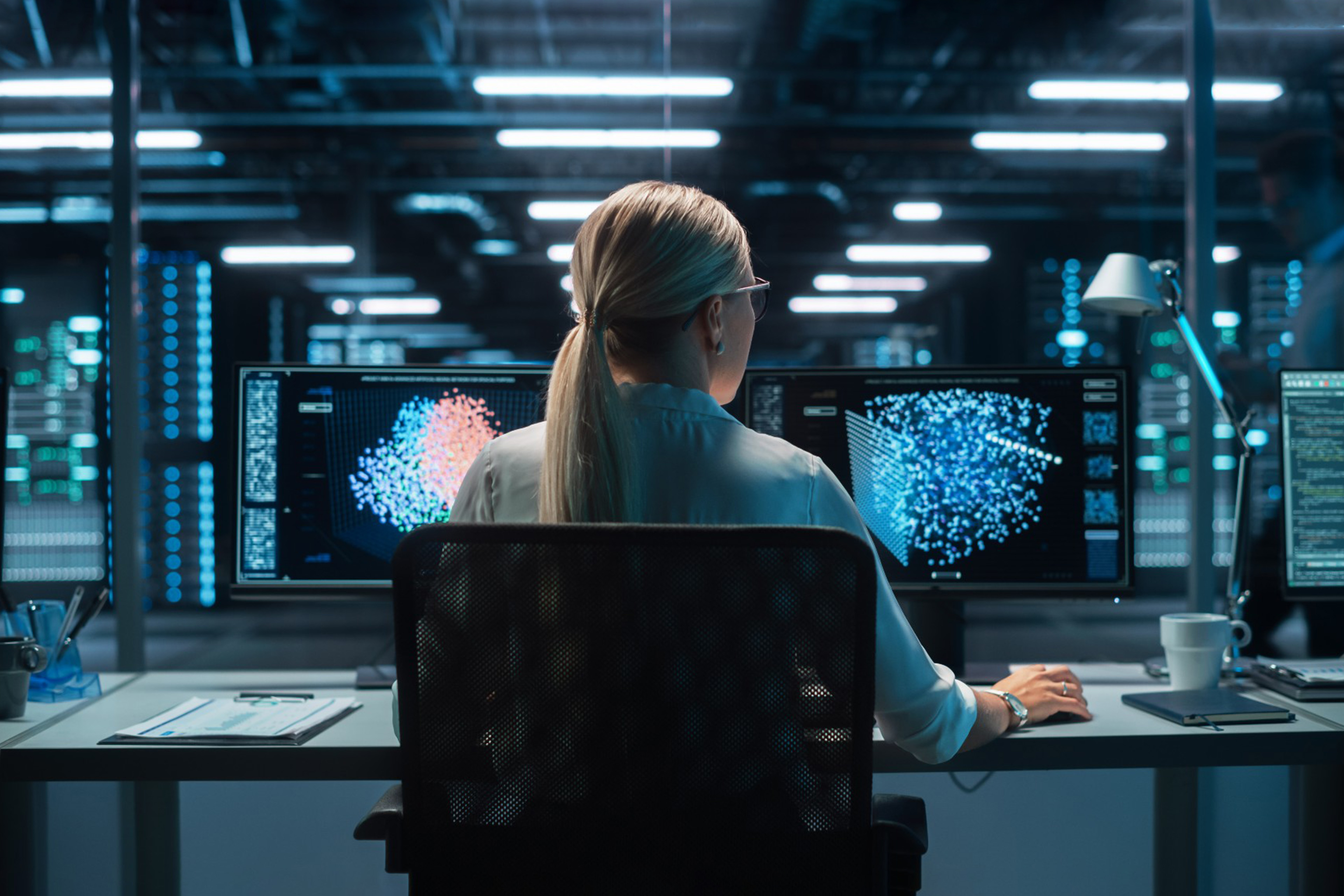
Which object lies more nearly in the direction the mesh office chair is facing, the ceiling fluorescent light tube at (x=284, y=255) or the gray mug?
the ceiling fluorescent light tube

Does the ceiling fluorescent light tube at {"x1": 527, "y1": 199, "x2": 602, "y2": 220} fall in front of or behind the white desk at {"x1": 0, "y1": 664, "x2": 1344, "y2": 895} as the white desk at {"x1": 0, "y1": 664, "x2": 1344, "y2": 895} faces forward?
behind

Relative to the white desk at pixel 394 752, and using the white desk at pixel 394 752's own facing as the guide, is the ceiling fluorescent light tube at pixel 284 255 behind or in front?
behind

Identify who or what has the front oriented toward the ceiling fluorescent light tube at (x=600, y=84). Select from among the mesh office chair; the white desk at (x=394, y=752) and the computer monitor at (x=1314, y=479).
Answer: the mesh office chair

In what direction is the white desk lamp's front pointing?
to the viewer's left

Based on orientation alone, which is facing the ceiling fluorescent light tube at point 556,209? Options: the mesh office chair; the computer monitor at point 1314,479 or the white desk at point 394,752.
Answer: the mesh office chair

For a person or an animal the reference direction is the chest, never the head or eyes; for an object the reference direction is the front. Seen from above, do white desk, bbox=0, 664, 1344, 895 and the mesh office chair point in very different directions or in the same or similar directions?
very different directions

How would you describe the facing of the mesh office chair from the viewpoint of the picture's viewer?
facing away from the viewer

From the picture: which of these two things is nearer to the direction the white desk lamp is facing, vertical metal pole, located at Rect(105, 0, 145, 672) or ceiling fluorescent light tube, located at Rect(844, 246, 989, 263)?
the vertical metal pole

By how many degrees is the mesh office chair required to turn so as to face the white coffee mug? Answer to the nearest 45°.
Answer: approximately 45° to its right

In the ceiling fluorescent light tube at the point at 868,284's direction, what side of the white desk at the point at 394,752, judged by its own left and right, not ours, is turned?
back
